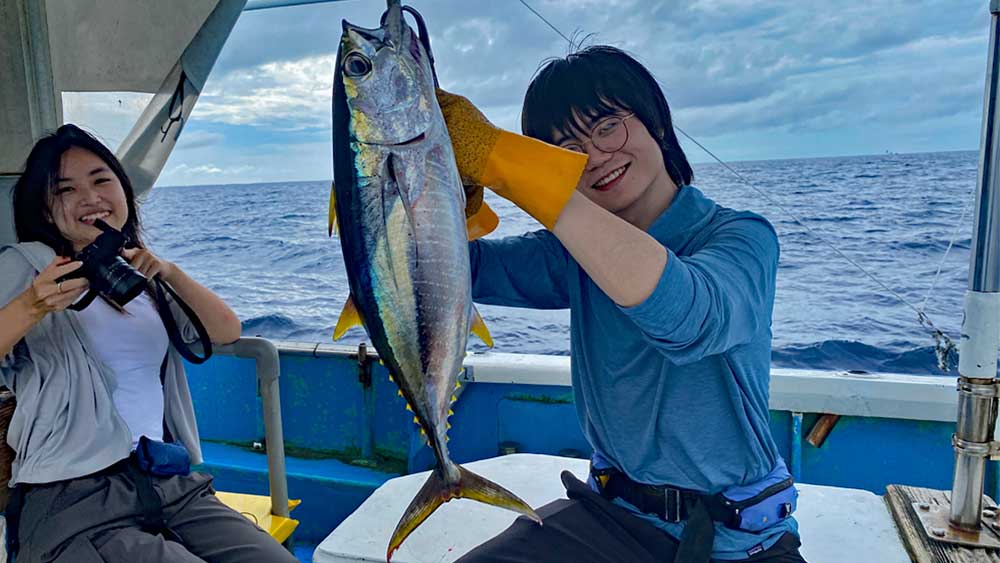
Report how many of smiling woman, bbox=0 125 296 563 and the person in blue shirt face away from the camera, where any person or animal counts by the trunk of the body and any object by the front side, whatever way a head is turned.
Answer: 0

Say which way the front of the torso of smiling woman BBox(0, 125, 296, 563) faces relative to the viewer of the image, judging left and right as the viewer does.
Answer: facing the viewer and to the right of the viewer

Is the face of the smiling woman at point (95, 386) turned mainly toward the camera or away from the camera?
toward the camera

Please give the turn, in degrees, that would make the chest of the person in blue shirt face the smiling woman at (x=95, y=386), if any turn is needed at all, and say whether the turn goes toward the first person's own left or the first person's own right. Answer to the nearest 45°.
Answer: approximately 45° to the first person's own right

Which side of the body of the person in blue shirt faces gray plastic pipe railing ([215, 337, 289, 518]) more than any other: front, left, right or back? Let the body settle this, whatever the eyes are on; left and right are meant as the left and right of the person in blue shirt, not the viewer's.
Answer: right

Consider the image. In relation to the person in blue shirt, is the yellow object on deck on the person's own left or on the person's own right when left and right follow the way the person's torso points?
on the person's own right

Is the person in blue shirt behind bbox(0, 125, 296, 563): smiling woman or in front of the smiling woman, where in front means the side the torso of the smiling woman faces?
in front

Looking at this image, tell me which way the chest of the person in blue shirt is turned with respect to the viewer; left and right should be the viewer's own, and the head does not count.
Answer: facing the viewer and to the left of the viewer
